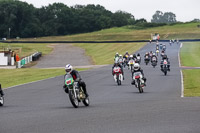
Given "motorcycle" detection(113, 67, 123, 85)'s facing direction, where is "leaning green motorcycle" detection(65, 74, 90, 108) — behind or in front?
in front

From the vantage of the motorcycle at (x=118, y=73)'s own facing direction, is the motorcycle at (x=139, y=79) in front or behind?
in front
